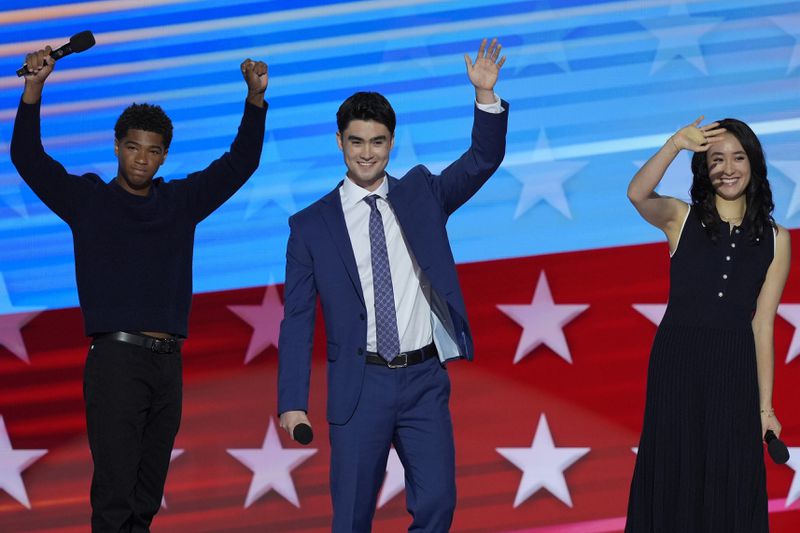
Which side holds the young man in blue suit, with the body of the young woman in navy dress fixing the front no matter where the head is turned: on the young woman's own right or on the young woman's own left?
on the young woman's own right

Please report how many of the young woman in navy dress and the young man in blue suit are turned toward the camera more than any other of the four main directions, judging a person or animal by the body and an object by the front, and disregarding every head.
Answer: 2

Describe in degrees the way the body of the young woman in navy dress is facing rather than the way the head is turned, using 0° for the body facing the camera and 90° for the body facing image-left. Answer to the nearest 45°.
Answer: approximately 0°

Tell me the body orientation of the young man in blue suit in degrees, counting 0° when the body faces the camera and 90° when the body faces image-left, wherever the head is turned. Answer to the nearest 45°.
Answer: approximately 0°

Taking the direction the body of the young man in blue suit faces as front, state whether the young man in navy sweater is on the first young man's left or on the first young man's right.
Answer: on the first young man's right

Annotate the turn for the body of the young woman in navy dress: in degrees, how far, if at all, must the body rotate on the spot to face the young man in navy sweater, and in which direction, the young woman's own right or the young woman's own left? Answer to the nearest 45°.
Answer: approximately 90° to the young woman's own right

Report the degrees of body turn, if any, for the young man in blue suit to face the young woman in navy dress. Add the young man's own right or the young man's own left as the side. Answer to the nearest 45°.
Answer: approximately 90° to the young man's own left
